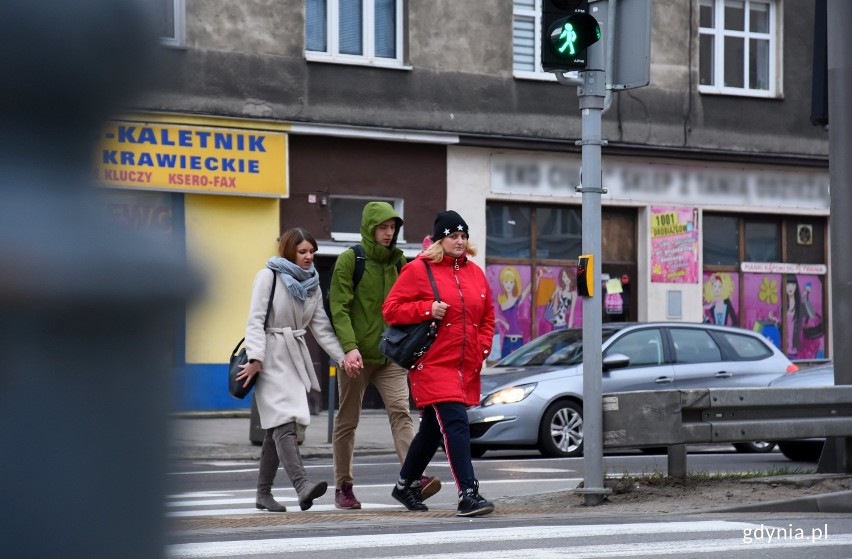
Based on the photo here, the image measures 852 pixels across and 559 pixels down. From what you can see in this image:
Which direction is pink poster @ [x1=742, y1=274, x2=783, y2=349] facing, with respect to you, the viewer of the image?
facing the viewer

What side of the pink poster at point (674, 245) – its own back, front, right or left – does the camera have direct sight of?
front

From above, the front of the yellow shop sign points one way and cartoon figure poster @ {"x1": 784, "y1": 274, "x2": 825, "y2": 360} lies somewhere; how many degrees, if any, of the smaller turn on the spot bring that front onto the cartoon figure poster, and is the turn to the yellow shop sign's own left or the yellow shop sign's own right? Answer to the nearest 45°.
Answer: approximately 90° to the yellow shop sign's own left

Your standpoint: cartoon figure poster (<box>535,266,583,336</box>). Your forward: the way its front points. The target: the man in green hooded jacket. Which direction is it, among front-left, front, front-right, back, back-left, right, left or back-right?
front

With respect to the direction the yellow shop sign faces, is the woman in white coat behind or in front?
in front

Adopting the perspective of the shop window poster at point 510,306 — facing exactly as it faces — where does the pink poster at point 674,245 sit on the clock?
The pink poster is roughly at 8 o'clock from the shop window poster.

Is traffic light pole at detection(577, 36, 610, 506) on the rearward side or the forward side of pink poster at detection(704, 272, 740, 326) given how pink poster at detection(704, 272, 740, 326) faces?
on the forward side

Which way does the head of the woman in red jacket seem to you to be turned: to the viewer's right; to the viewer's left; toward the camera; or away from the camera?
toward the camera

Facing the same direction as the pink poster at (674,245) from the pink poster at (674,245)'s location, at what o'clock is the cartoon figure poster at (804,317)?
The cartoon figure poster is roughly at 8 o'clock from the pink poster.

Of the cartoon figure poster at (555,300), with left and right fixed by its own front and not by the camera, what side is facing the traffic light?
front

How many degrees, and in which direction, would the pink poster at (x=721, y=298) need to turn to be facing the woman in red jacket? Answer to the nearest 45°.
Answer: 0° — it already faces them

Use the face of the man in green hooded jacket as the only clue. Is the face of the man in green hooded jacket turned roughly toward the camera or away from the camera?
toward the camera

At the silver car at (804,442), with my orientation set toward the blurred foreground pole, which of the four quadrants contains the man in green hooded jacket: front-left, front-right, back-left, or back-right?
front-right

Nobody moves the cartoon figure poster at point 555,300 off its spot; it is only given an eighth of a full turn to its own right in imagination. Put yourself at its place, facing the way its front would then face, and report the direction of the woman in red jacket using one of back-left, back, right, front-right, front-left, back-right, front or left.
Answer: front-left

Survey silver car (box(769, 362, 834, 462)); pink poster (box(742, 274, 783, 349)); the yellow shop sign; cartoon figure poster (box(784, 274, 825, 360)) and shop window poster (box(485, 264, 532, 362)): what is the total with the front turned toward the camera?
4

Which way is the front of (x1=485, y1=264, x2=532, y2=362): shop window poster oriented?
toward the camera

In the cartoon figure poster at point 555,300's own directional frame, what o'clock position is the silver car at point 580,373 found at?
The silver car is roughly at 12 o'clock from the cartoon figure poster.

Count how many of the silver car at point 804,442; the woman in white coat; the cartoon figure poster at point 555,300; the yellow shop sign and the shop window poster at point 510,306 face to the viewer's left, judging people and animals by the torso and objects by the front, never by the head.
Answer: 1

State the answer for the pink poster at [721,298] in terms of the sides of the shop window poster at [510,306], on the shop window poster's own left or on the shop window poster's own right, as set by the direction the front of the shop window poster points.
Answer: on the shop window poster's own left

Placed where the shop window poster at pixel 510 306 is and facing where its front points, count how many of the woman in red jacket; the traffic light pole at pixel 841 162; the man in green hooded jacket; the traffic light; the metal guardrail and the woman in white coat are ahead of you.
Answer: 6
